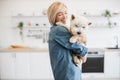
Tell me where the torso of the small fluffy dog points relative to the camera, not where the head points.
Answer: toward the camera

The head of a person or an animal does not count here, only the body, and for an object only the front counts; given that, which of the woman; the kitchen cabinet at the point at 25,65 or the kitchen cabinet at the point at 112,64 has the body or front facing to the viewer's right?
the woman

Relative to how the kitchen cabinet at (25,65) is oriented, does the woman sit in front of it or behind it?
in front

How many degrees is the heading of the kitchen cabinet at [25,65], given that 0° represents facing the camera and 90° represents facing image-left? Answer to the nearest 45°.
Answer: approximately 0°

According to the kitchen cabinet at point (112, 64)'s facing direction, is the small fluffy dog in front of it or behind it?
in front

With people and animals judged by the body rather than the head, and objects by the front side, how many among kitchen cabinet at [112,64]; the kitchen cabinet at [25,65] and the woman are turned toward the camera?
2

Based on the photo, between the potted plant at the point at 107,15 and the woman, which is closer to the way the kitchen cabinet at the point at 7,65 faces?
the woman

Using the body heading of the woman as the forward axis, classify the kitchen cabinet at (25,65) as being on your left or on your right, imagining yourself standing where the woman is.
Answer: on your left

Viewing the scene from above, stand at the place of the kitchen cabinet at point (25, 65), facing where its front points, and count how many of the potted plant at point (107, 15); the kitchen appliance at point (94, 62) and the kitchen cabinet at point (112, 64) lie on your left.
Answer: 3

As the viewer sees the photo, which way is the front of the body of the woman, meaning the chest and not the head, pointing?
to the viewer's right

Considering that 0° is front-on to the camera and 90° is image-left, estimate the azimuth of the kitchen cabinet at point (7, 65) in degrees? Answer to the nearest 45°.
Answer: approximately 0°

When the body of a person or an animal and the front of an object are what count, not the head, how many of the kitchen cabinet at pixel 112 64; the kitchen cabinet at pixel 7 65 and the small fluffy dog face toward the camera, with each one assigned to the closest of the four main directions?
3
